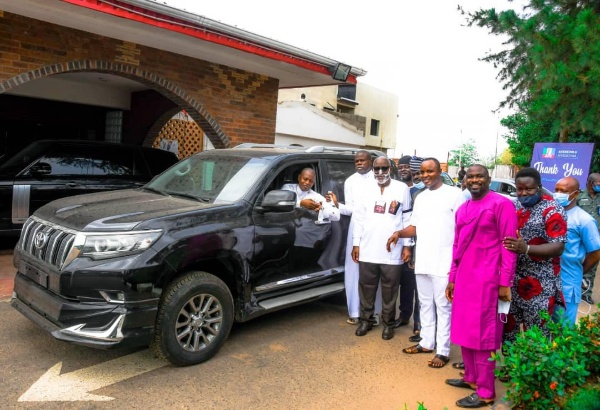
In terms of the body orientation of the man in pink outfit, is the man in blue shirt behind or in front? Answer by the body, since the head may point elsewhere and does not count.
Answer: behind

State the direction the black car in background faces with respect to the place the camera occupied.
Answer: facing to the left of the viewer

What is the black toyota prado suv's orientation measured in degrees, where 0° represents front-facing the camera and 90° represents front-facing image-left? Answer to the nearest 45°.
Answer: approximately 45°

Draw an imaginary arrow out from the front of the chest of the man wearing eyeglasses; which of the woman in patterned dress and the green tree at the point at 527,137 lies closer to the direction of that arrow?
the woman in patterned dress

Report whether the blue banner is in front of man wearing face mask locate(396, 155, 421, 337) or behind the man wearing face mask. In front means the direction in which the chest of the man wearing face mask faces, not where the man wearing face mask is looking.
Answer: behind

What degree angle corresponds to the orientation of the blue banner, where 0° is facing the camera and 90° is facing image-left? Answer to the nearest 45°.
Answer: approximately 0°

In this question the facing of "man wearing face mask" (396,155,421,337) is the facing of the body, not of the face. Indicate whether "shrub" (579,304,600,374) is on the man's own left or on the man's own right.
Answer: on the man's own left

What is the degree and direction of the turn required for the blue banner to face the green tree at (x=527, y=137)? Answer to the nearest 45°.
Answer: approximately 180°

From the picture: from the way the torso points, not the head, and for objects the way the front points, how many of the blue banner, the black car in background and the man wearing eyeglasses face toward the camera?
2

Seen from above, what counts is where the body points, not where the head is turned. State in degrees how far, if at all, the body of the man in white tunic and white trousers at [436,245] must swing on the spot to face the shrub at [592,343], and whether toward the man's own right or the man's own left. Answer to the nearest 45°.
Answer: approximately 90° to the man's own left
